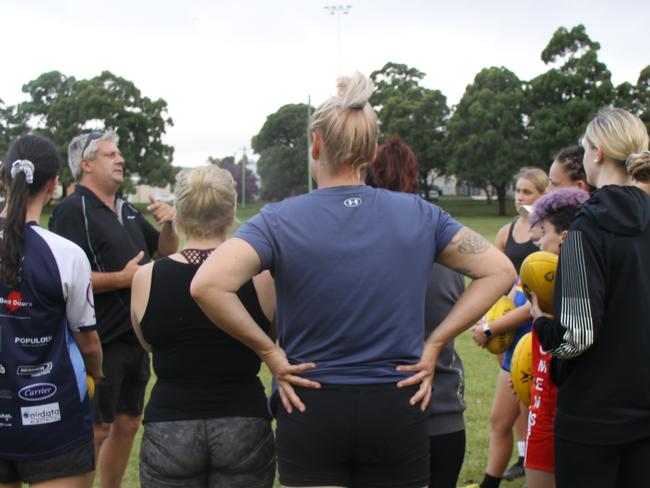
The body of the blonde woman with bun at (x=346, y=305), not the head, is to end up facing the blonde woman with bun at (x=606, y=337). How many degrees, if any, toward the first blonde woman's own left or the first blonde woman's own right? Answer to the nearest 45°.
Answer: approximately 90° to the first blonde woman's own right

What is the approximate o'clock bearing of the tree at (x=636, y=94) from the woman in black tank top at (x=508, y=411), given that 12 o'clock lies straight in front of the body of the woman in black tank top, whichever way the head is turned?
The tree is roughly at 5 o'clock from the woman in black tank top.

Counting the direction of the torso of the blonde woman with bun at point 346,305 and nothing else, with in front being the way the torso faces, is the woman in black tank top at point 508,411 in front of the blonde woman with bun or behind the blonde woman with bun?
in front

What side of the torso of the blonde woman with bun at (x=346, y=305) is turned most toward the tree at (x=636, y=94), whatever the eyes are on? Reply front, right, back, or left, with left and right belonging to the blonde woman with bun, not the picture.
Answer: front

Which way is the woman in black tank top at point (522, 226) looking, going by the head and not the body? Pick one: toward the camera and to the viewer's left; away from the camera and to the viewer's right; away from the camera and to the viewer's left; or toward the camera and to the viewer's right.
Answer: toward the camera and to the viewer's left

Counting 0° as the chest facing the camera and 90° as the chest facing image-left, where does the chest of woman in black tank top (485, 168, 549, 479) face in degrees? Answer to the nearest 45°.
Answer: approximately 45°

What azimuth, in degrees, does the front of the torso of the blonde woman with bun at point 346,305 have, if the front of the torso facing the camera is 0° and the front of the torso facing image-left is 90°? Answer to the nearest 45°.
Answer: approximately 180°

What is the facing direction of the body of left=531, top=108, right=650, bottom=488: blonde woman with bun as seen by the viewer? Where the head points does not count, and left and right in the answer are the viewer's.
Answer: facing away from the viewer and to the left of the viewer

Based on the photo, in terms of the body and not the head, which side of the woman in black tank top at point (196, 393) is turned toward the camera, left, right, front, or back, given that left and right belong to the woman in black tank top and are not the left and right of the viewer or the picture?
back

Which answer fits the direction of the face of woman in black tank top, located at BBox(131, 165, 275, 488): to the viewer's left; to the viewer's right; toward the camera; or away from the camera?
away from the camera

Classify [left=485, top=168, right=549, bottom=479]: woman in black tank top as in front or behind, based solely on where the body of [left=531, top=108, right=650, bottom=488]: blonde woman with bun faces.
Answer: in front

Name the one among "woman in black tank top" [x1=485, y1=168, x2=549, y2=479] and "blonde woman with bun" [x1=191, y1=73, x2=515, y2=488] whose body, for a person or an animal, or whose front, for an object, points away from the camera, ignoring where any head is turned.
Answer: the blonde woman with bun

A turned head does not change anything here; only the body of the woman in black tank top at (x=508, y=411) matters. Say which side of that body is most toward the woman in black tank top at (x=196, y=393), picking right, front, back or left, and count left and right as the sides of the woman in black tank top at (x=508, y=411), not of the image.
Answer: front
